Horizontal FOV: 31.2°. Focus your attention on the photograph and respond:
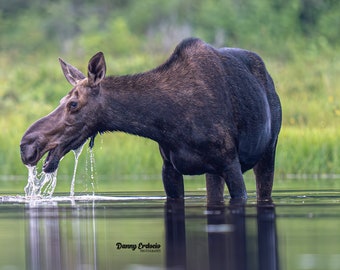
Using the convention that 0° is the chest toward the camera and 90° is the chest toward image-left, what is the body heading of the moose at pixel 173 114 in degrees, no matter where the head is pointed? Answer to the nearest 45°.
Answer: approximately 45°
